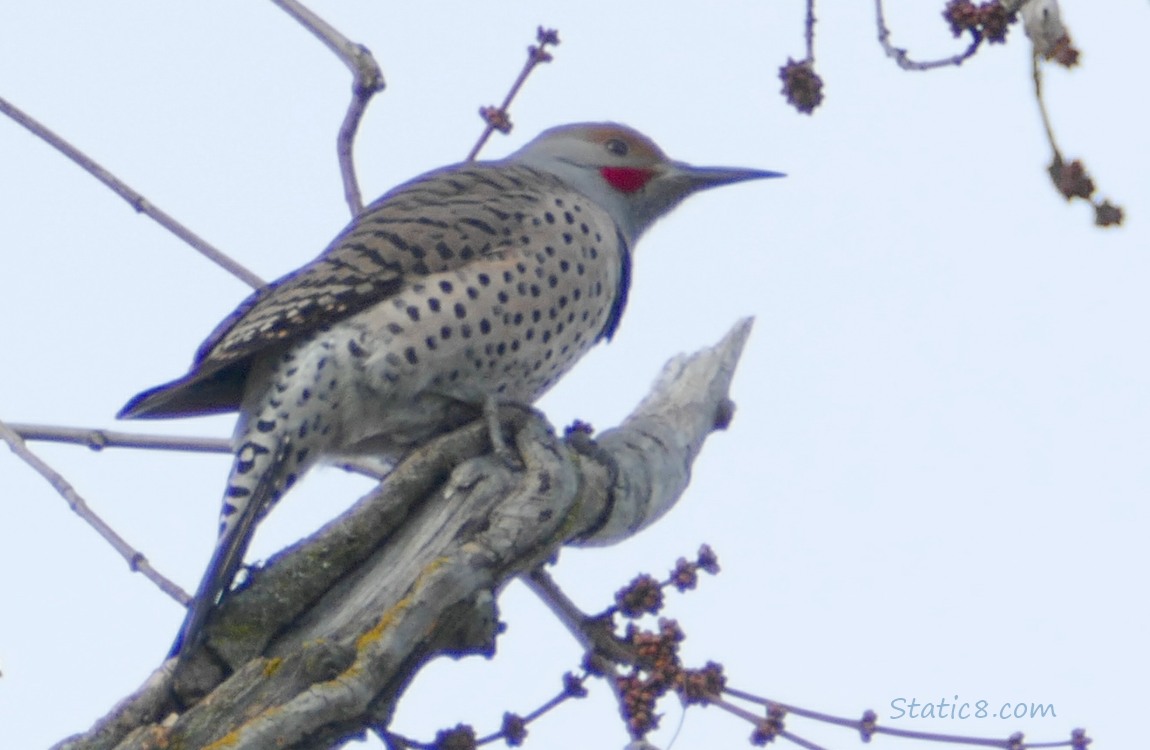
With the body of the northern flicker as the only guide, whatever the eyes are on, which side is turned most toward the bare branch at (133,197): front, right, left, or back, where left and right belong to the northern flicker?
back

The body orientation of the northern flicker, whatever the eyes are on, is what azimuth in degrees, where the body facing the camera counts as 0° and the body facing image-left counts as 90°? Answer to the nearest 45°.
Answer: approximately 270°

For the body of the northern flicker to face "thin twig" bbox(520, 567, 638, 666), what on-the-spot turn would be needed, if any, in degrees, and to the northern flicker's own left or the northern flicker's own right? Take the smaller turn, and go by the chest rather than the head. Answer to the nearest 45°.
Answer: approximately 45° to the northern flicker's own right
